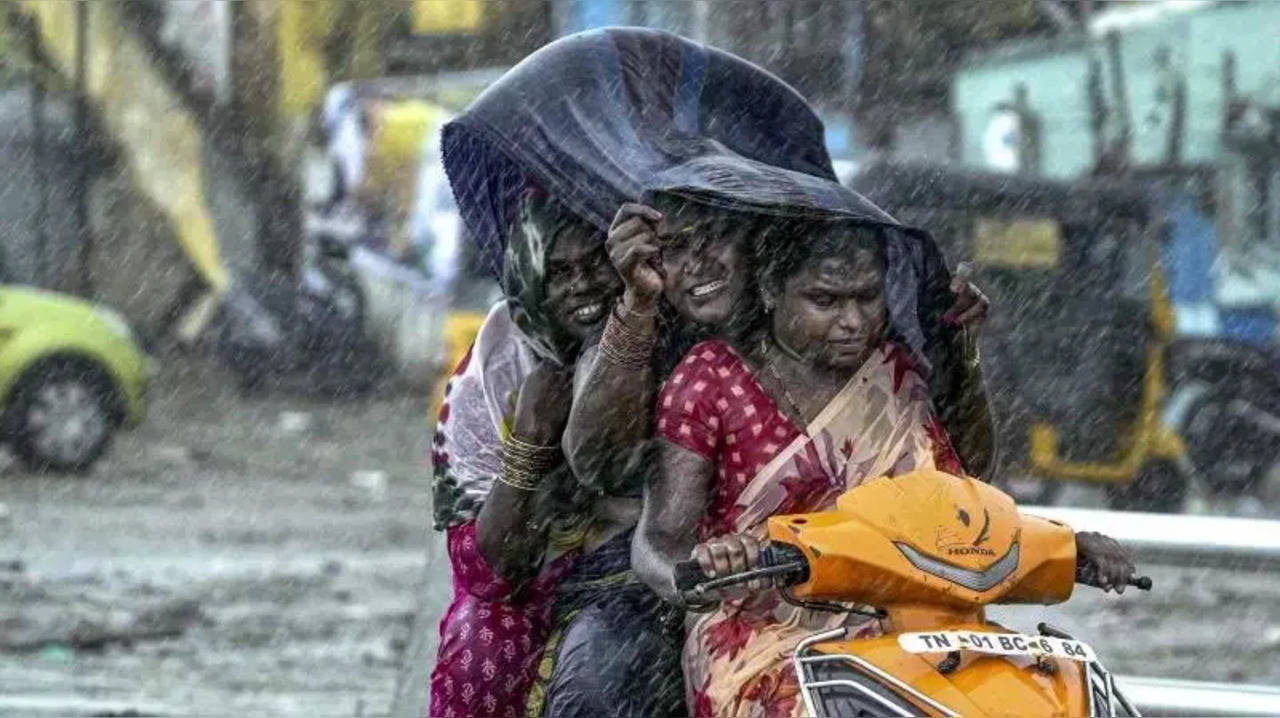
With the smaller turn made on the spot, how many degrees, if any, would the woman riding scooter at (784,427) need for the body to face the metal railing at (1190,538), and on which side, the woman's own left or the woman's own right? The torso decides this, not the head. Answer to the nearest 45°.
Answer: approximately 90° to the woman's own left

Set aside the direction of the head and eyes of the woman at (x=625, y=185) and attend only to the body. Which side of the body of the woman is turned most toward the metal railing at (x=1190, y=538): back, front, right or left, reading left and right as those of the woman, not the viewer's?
left

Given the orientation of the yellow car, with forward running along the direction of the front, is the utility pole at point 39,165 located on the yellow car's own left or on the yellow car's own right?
on the yellow car's own left

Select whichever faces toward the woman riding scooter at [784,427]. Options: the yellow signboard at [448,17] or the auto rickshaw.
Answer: the yellow signboard

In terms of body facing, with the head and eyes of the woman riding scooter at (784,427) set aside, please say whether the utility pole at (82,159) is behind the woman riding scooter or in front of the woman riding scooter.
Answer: behind

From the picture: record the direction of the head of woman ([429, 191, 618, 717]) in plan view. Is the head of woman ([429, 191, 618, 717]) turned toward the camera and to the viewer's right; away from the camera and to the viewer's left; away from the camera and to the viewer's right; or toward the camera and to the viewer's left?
toward the camera and to the viewer's right
